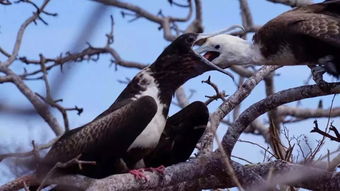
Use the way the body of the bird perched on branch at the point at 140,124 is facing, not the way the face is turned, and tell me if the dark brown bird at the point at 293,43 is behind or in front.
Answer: in front

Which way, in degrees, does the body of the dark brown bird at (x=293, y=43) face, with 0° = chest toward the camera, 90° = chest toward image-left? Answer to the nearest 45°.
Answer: approximately 90°

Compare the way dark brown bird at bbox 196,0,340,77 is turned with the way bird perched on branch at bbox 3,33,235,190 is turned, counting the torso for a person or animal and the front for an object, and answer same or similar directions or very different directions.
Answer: very different directions

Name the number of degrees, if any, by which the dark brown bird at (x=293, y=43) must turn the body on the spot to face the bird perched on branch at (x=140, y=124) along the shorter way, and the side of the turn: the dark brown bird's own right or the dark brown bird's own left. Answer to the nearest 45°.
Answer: approximately 45° to the dark brown bird's own left

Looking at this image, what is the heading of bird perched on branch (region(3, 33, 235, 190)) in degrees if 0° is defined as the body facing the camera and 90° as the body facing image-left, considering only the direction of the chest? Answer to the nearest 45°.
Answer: approximately 270°
